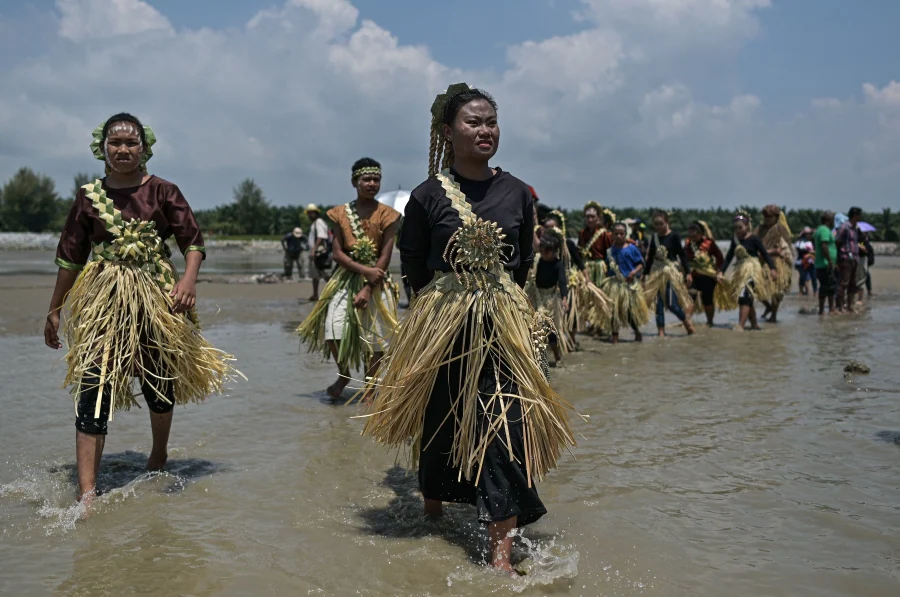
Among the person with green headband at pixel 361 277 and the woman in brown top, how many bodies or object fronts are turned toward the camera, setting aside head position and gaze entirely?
2

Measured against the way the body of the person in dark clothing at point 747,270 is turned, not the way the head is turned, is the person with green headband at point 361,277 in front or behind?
in front

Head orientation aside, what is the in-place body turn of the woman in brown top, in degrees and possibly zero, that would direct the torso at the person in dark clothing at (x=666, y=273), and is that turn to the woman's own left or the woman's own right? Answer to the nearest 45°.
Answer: approximately 135° to the woman's own left

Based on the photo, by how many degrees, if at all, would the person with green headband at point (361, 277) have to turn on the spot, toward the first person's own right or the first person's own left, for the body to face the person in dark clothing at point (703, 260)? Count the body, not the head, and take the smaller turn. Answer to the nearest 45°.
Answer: approximately 135° to the first person's own left

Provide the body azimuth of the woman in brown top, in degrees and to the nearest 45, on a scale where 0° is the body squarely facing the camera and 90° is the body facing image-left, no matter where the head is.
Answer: approximately 0°

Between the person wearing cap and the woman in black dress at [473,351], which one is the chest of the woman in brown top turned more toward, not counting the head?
the woman in black dress

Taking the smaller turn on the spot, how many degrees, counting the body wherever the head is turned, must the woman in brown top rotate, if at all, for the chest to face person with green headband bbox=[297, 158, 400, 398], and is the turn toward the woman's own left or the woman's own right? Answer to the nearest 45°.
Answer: approximately 135° to the woman's own left

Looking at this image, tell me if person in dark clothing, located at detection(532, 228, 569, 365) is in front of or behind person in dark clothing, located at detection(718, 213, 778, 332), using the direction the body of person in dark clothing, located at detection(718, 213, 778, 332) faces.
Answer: in front

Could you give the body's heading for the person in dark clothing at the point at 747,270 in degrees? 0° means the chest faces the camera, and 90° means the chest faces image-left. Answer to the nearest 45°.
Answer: approximately 45°
